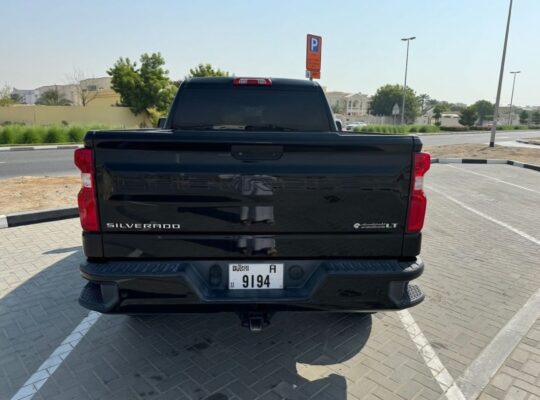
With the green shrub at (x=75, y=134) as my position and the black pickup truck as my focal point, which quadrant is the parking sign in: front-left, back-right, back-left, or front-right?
front-left

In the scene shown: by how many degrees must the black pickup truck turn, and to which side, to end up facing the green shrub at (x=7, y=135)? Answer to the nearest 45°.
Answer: approximately 45° to its left

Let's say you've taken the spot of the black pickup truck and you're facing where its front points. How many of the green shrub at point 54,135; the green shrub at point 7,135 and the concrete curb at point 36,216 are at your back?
0

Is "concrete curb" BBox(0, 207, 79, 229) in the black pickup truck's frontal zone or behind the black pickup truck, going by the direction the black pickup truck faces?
frontal zone

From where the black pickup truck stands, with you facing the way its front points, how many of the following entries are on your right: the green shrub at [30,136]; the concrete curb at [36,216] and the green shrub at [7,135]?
0

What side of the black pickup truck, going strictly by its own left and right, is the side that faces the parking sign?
front

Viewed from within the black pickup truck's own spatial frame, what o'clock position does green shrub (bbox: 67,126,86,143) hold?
The green shrub is roughly at 11 o'clock from the black pickup truck.

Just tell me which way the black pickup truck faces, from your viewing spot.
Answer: facing away from the viewer

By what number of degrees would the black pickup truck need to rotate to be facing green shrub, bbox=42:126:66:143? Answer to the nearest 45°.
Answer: approximately 45° to its left

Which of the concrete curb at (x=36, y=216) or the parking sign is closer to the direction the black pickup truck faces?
the parking sign

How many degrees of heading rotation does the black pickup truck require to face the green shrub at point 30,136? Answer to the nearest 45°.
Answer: approximately 45° to its left
